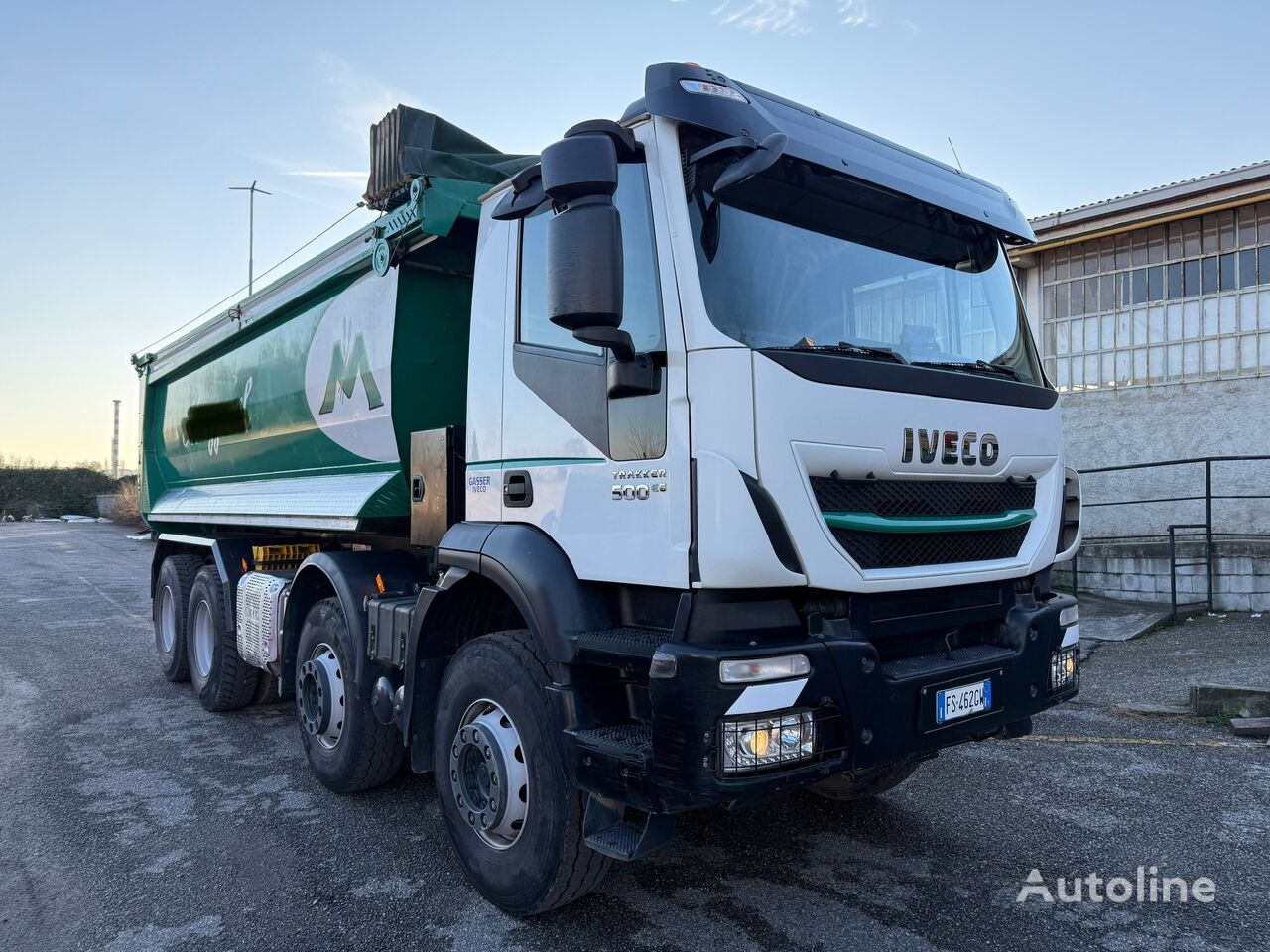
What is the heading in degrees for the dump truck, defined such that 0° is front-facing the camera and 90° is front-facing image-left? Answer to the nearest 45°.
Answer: approximately 315°

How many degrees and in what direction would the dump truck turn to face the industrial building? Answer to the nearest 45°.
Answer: approximately 90° to its left

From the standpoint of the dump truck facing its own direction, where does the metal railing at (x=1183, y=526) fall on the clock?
The metal railing is roughly at 9 o'clock from the dump truck.
